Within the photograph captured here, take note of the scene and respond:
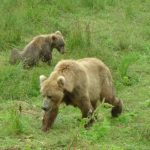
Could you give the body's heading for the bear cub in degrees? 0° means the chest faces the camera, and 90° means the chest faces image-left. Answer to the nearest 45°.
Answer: approximately 270°

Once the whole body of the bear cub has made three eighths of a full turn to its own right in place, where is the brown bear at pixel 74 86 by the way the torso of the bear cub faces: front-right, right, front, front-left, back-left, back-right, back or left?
front-left
